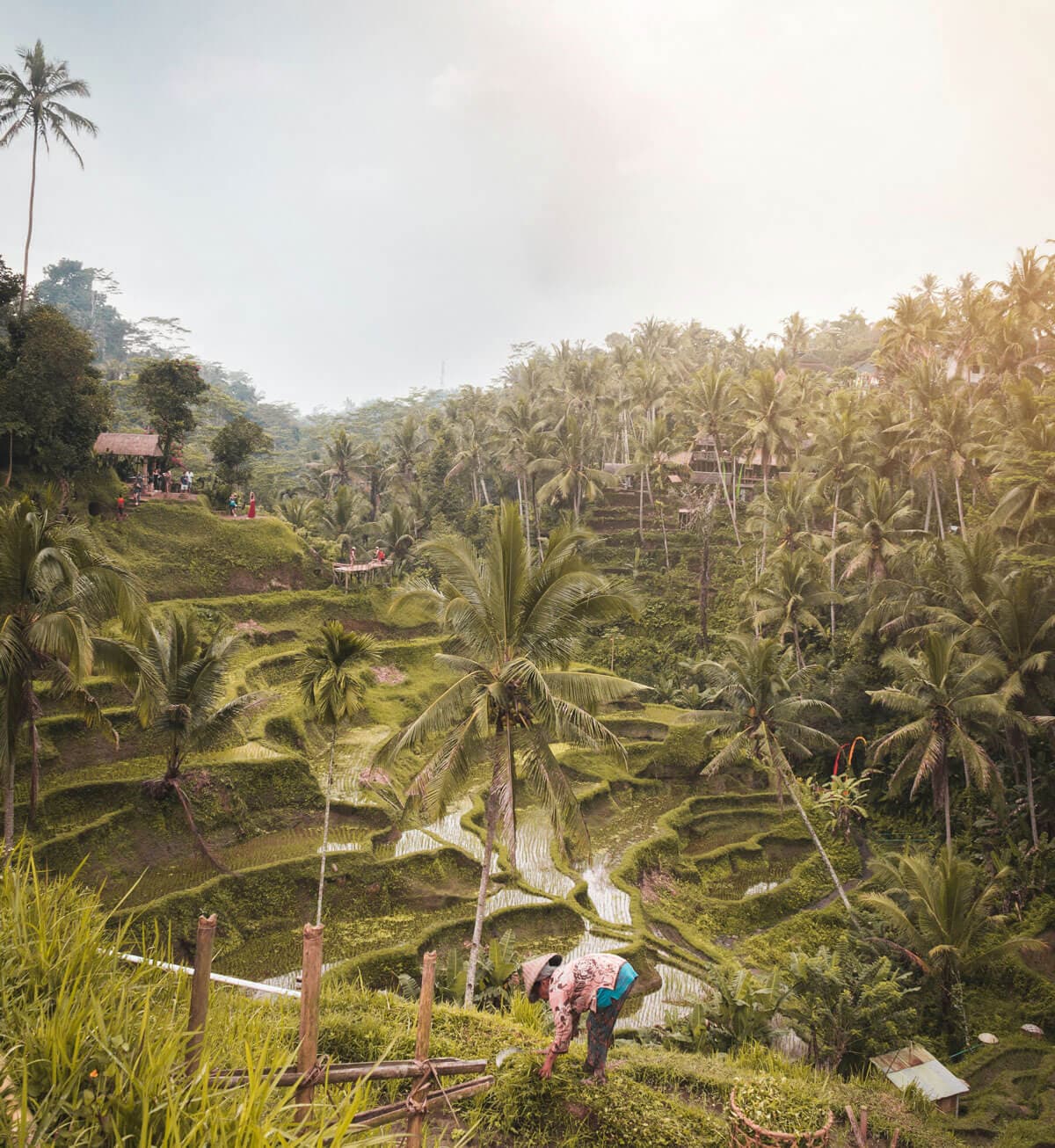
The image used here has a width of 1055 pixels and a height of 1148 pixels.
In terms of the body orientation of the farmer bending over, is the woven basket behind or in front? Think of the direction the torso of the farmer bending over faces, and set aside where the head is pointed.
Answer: behind

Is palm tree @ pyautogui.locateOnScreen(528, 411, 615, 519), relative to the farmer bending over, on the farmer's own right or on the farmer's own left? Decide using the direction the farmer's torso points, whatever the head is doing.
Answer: on the farmer's own right

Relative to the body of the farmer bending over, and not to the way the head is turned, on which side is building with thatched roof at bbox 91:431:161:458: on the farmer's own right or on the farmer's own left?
on the farmer's own right

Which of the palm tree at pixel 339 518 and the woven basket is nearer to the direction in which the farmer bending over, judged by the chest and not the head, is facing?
the palm tree

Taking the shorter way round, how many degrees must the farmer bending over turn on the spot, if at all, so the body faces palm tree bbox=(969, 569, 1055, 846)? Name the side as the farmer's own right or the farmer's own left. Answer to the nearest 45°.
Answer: approximately 135° to the farmer's own right

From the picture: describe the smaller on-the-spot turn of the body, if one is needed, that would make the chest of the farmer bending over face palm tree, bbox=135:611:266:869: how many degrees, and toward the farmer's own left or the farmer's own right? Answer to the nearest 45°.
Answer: approximately 45° to the farmer's own right

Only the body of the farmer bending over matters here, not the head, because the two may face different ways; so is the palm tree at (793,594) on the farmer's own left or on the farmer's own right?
on the farmer's own right

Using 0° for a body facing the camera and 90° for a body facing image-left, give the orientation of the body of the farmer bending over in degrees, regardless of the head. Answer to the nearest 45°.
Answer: approximately 90°

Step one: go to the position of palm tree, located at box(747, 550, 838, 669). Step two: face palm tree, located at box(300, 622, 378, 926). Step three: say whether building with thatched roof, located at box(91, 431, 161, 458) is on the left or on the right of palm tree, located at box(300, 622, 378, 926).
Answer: right

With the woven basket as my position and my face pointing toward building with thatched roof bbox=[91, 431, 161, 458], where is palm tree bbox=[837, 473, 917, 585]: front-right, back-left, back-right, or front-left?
front-right
